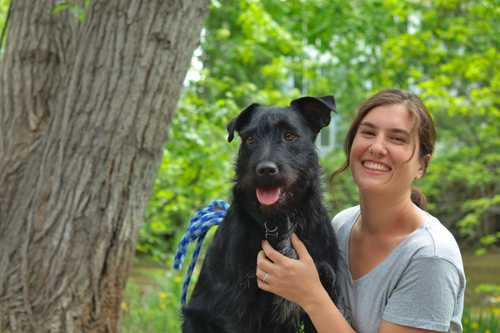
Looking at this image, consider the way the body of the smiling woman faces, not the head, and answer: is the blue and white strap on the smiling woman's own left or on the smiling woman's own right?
on the smiling woman's own right

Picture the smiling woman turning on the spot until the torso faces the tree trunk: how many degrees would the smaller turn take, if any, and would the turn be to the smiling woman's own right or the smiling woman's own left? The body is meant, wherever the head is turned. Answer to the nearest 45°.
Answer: approximately 90° to the smiling woman's own right

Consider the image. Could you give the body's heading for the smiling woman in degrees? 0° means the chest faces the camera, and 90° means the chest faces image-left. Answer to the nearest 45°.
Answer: approximately 45°
